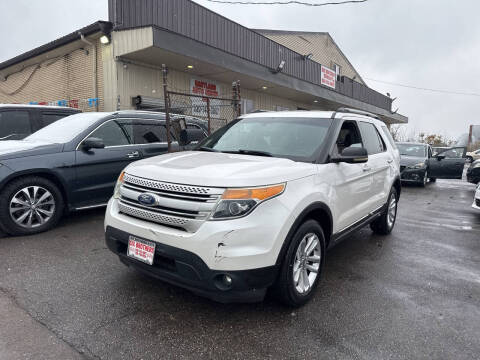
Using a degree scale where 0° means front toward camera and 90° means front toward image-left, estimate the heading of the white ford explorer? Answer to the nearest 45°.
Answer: approximately 45°

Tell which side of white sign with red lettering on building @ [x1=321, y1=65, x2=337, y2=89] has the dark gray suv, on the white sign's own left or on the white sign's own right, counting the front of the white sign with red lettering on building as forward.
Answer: on the white sign's own right

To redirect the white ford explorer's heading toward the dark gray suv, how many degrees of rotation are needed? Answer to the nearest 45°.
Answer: approximately 90° to its right

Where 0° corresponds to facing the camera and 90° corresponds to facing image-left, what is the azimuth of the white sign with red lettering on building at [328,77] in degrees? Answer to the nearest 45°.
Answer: approximately 315°

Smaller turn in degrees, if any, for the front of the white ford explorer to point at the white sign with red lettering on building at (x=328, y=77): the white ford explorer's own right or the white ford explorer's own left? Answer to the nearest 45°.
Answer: approximately 135° to the white ford explorer's own right
